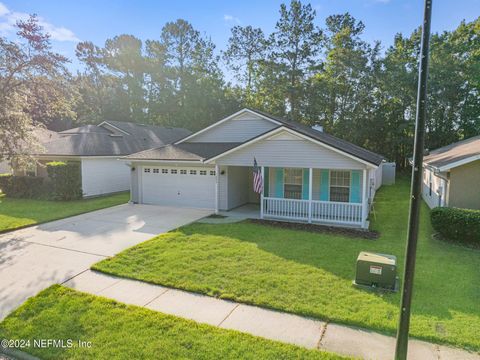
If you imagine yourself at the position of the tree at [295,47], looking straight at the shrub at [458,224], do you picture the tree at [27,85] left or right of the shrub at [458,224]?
right

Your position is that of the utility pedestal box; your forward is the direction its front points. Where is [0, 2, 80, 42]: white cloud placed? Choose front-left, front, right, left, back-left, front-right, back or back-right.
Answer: right

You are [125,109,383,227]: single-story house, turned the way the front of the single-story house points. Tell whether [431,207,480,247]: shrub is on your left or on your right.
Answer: on your left

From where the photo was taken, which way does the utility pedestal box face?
toward the camera

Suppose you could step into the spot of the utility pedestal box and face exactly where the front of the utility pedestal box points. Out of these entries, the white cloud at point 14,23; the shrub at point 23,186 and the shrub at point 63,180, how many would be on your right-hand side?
3

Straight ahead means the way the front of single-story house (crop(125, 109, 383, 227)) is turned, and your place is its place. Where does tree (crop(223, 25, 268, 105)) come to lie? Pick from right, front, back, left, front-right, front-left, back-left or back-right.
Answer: back-right

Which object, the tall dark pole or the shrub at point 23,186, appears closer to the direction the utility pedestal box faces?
the tall dark pole

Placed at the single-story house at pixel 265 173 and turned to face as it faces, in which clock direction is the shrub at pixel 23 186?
The shrub is roughly at 2 o'clock from the single-story house.

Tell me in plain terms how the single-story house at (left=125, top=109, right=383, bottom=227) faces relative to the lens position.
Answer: facing the viewer and to the left of the viewer

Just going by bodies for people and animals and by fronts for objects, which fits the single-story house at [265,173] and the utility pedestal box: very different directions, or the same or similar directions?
same or similar directions

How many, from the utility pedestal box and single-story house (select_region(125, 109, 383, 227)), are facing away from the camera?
0
